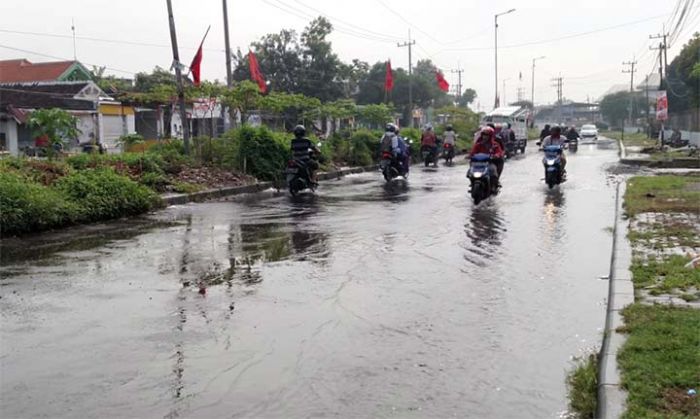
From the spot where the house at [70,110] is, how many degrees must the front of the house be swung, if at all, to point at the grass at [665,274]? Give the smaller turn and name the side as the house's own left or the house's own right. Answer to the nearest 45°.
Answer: approximately 45° to the house's own right

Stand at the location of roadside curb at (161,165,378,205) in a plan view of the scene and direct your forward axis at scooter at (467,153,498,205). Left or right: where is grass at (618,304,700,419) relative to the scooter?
right

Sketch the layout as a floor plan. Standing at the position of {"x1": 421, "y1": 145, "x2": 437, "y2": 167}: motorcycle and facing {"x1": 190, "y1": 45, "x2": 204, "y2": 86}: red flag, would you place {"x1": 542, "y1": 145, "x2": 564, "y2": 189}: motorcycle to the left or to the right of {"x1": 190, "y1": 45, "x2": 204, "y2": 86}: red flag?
left

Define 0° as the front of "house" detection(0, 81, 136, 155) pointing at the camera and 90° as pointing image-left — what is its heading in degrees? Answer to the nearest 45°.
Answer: approximately 315°
